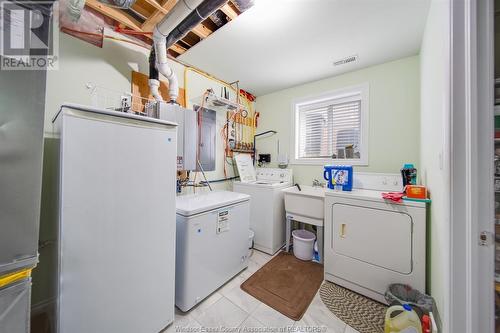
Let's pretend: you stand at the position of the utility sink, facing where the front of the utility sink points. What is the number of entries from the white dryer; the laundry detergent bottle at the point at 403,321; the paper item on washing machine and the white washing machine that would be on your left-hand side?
2

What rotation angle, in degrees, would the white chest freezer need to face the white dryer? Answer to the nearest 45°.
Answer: approximately 45° to its left

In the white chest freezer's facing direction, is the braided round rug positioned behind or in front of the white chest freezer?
in front

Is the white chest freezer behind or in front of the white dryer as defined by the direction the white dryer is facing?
in front
